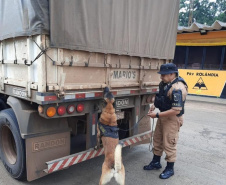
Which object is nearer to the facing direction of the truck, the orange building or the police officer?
the orange building

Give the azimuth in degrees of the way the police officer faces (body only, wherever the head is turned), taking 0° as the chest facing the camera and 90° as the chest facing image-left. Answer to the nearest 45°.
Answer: approximately 90°

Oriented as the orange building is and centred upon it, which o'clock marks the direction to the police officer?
The police officer is roughly at 12 o'clock from the orange building.

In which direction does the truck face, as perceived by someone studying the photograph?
facing away from the viewer and to the left of the viewer

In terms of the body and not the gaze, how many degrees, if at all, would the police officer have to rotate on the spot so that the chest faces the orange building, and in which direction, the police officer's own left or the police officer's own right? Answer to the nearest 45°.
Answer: approximately 90° to the police officer's own right

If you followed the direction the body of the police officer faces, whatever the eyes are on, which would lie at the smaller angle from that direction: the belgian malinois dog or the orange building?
the belgian malinois dog

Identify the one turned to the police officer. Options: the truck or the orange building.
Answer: the orange building

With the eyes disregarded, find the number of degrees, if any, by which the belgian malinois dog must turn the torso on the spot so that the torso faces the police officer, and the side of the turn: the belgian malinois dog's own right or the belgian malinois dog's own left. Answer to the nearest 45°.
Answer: approximately 45° to the belgian malinois dog's own right

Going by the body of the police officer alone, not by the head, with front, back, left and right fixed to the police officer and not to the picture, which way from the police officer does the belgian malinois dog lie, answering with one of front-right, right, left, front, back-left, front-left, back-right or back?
front-left

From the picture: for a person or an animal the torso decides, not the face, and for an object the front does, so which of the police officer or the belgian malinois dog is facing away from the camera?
the belgian malinois dog

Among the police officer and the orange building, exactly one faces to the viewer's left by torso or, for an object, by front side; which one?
the police officer

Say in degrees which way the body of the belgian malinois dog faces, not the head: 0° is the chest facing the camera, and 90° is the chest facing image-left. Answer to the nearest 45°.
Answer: approximately 180°
